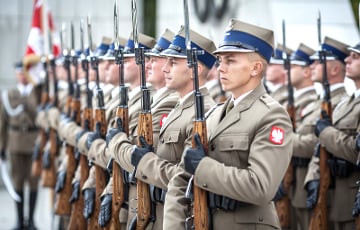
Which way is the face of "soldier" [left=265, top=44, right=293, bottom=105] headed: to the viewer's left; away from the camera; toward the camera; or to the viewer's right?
to the viewer's left

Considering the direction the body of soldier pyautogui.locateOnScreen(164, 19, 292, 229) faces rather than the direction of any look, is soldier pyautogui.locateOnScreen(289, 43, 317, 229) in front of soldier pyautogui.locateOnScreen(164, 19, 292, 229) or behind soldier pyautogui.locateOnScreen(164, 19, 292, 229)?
behind

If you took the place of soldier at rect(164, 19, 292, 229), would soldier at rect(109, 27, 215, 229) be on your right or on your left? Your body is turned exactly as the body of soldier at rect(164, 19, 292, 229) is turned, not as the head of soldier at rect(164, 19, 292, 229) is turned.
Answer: on your right

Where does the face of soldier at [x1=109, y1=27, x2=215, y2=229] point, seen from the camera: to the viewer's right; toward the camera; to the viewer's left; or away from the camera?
to the viewer's left

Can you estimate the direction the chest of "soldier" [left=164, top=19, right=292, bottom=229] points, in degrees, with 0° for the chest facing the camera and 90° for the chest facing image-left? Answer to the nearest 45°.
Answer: approximately 45°

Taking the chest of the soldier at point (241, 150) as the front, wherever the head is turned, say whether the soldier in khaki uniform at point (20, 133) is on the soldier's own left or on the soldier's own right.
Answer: on the soldier's own right

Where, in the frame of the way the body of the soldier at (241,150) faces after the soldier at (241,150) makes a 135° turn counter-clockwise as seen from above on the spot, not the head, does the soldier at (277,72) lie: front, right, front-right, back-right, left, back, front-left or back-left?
left

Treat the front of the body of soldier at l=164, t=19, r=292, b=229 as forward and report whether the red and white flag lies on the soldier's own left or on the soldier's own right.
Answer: on the soldier's own right
